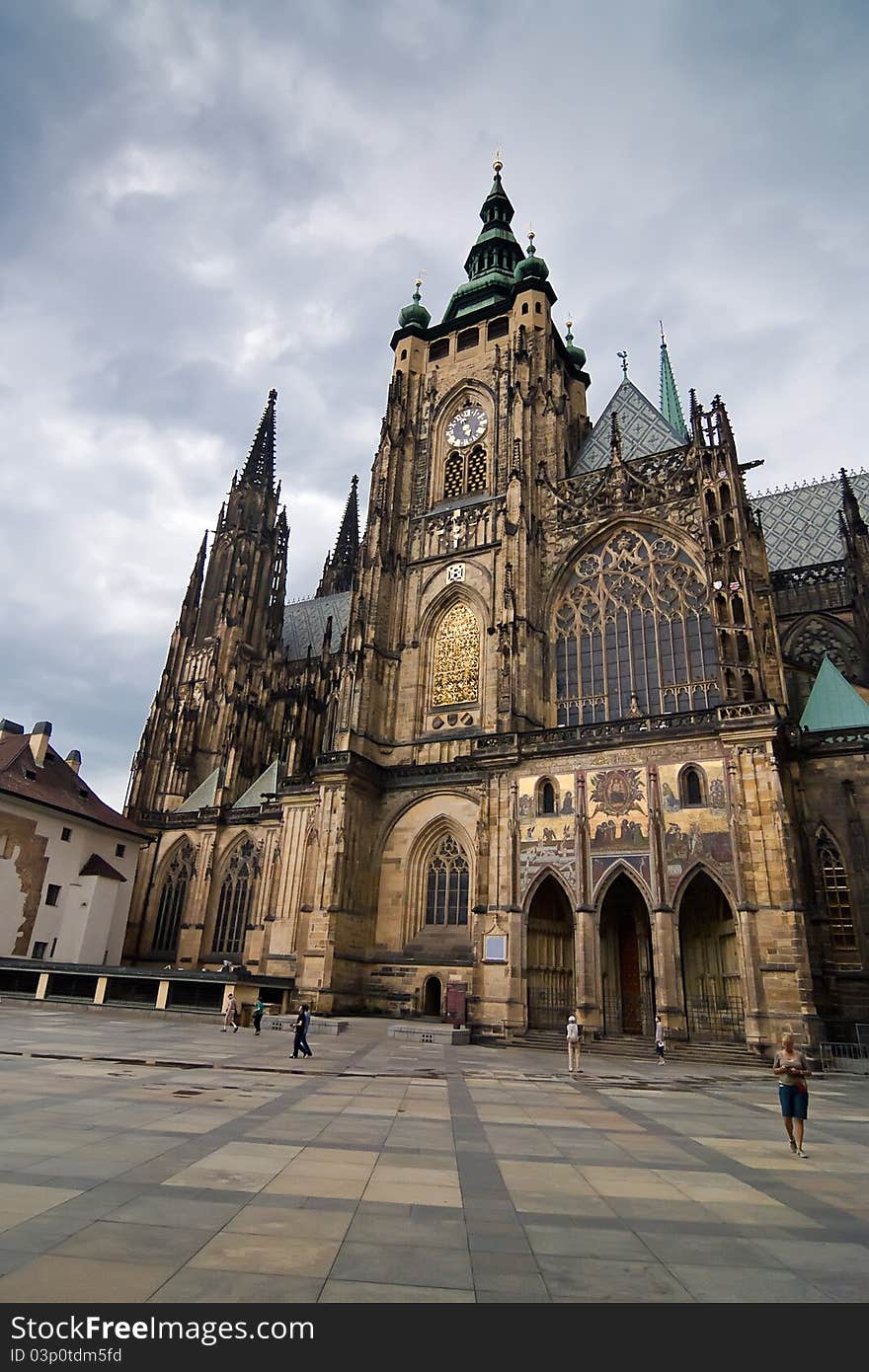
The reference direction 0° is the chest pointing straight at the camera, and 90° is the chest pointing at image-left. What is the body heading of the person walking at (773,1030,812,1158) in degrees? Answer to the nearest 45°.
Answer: approximately 0°

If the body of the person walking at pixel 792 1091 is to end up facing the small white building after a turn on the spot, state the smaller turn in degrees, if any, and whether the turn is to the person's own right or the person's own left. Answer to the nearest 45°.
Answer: approximately 135° to the person's own right

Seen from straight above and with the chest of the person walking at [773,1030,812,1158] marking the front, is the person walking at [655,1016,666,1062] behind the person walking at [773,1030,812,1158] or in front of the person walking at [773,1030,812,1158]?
behind

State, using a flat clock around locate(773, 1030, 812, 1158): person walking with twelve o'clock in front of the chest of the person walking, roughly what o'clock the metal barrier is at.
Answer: The metal barrier is roughly at 6 o'clock from the person walking.

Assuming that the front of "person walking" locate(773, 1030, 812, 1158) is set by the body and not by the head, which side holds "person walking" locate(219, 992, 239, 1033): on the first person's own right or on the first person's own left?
on the first person's own right
